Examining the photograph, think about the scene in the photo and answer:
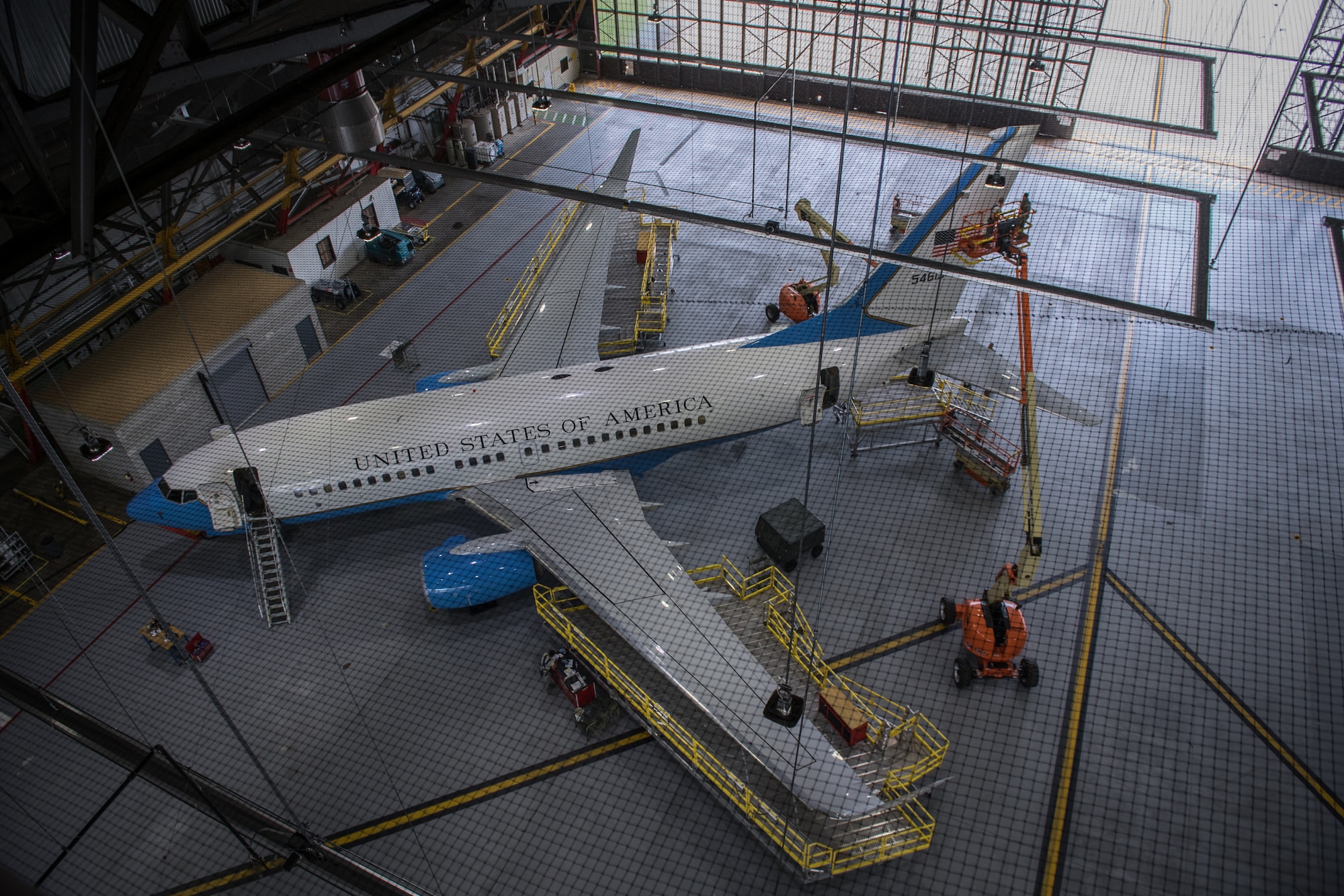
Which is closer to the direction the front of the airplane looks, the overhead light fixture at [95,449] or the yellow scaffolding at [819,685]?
the overhead light fixture

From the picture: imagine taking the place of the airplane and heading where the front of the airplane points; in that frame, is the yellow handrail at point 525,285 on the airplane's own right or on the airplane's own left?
on the airplane's own right

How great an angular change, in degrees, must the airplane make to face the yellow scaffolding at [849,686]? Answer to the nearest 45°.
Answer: approximately 135° to its left

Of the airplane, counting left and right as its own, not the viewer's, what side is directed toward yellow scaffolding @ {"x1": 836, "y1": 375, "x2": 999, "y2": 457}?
back

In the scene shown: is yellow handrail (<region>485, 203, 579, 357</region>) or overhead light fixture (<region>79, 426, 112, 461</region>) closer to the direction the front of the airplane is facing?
the overhead light fixture

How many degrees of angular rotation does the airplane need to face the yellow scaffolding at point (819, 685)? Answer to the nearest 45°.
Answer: approximately 135° to its left

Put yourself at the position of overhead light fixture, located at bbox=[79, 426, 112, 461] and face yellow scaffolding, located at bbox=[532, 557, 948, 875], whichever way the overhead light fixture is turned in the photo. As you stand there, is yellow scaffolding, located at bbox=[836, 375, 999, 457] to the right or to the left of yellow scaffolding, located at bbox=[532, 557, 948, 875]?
left

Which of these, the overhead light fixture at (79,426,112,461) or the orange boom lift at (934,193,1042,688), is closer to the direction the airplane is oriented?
the overhead light fixture

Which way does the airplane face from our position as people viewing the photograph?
facing to the left of the viewer

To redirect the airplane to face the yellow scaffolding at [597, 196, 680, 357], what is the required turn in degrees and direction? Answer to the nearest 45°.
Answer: approximately 90° to its right

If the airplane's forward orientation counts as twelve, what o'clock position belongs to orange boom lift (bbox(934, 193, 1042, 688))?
The orange boom lift is roughly at 7 o'clock from the airplane.
